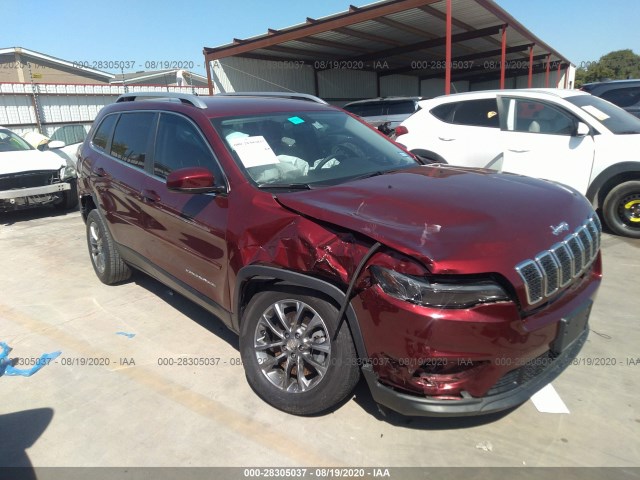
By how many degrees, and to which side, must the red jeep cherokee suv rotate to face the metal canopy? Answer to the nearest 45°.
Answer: approximately 135° to its left

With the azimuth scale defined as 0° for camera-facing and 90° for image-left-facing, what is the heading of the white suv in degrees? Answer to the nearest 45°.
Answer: approximately 315°

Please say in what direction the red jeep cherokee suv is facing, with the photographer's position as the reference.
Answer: facing the viewer and to the right of the viewer

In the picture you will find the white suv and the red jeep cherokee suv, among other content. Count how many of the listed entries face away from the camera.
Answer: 0

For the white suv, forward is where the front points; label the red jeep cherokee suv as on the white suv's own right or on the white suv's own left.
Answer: on the white suv's own right

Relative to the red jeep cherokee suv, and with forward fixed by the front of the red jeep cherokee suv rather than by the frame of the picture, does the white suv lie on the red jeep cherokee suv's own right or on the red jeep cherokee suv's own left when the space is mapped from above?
on the red jeep cherokee suv's own left

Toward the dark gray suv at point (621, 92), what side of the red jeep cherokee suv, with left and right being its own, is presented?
left

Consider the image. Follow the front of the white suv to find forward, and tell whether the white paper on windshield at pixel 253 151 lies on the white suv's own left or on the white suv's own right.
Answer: on the white suv's own right
